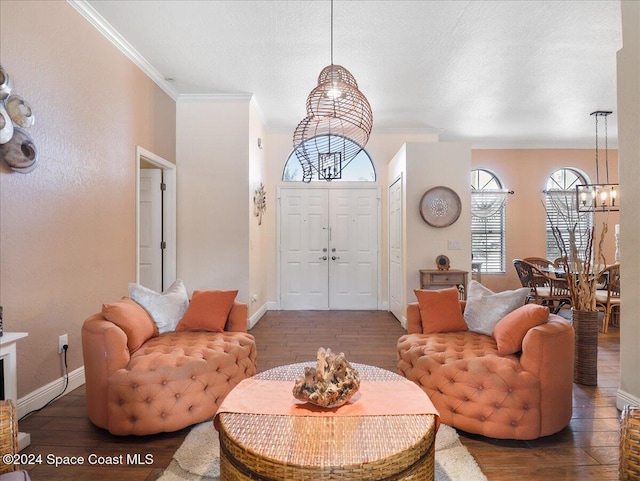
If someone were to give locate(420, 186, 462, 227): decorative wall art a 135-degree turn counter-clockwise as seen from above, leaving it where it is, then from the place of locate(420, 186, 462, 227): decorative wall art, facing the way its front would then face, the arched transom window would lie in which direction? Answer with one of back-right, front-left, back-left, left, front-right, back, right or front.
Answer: left

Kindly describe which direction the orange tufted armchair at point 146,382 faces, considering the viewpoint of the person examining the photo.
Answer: facing the viewer and to the right of the viewer

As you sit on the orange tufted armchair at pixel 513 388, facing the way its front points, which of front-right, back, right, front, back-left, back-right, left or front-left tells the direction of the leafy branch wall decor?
right

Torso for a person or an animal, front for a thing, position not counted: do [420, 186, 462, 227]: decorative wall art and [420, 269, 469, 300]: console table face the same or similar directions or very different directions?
same or similar directions

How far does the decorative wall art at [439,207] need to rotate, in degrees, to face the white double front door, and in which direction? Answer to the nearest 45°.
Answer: approximately 135° to its right

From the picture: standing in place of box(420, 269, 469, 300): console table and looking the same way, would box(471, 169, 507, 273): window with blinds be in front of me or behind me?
behind

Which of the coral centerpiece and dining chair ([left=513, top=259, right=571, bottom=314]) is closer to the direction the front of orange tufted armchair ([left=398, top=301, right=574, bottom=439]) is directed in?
the coral centerpiece

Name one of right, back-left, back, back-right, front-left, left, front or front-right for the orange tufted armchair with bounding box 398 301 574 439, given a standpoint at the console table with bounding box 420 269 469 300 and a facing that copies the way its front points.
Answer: front

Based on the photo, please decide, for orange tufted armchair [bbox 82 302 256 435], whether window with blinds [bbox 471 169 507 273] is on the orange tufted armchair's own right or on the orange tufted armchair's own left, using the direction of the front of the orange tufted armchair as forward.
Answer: on the orange tufted armchair's own left

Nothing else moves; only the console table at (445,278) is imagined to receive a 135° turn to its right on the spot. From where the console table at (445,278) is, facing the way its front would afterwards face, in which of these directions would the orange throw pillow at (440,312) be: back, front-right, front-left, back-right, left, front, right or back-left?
back-left

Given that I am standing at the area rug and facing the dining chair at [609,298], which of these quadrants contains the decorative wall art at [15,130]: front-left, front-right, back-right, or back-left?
back-left

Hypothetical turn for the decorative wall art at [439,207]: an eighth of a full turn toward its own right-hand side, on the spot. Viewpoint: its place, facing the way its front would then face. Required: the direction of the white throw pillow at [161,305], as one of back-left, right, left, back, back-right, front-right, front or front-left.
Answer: front

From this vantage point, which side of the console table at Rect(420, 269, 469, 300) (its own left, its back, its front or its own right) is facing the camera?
front

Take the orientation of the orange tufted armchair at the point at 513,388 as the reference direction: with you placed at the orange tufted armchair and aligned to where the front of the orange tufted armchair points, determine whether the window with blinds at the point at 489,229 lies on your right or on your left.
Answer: on your right

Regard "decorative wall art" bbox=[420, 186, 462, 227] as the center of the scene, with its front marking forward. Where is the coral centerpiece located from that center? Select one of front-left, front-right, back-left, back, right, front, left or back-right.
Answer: front

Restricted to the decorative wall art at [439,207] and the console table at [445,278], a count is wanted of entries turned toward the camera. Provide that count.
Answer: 2

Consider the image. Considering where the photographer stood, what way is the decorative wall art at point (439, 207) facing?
facing the viewer

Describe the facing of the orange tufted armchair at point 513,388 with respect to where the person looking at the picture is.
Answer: facing the viewer and to the left of the viewer

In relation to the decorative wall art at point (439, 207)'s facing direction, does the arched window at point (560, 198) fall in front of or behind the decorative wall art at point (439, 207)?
behind

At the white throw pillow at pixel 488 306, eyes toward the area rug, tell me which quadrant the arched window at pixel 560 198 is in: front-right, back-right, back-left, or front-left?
back-right
